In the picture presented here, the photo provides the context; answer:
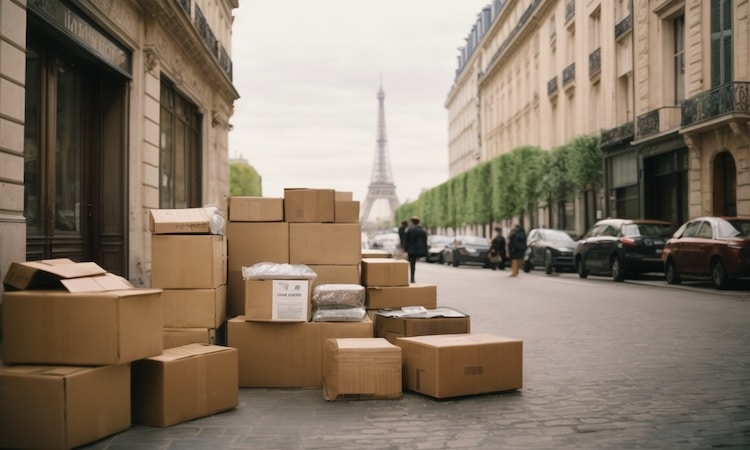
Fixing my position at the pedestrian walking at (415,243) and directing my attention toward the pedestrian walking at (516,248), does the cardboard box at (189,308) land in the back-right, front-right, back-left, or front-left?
back-right

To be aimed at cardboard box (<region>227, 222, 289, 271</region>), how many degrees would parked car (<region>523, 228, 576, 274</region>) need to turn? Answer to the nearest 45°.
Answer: approximately 45° to its right

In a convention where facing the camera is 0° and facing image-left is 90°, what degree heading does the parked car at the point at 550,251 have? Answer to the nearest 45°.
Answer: approximately 315°

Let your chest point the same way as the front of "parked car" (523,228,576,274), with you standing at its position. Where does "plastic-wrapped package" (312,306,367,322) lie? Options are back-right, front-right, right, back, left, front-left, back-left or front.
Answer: front-right

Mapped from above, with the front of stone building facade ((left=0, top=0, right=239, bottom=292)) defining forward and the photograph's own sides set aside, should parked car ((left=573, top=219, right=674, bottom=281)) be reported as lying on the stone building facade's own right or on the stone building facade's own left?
on the stone building facade's own left

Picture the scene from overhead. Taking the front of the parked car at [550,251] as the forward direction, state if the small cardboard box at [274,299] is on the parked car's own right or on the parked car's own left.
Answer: on the parked car's own right

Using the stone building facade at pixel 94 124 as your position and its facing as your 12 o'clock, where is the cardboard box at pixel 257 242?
The cardboard box is roughly at 1 o'clock from the stone building facade.

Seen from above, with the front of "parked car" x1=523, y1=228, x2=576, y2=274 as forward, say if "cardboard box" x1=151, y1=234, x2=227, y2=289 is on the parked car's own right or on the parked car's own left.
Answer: on the parked car's own right

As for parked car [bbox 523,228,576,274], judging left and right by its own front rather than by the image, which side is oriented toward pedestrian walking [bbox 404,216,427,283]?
right
